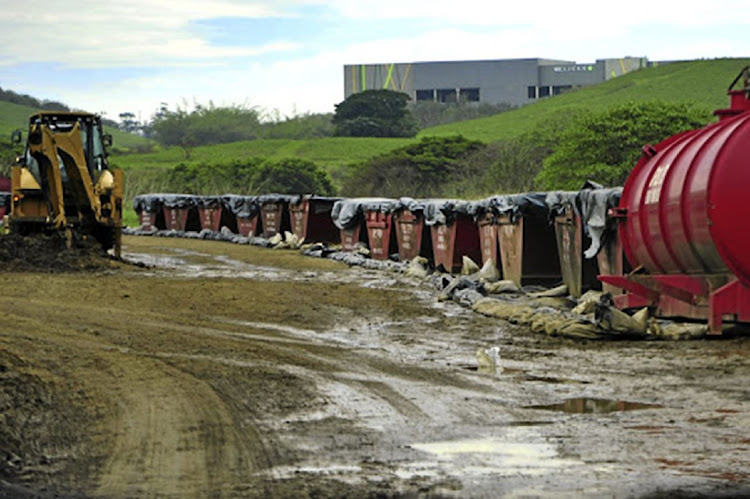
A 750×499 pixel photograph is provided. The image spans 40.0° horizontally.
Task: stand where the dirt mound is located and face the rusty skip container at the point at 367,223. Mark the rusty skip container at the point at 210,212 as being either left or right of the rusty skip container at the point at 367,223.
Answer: left

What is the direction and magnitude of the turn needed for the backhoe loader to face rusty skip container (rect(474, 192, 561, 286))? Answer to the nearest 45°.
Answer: approximately 135° to its right

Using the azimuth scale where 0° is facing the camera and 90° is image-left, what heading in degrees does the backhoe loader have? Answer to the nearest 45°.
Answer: approximately 180°

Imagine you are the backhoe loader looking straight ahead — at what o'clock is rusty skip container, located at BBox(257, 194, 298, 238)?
The rusty skip container is roughly at 1 o'clock from the backhoe loader.

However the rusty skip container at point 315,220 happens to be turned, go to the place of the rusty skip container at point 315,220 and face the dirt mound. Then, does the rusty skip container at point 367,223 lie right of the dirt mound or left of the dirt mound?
left

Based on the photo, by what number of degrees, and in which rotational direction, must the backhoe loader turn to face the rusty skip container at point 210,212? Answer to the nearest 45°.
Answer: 0° — it already faces it

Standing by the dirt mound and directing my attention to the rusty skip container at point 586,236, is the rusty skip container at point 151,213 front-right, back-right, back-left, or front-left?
back-left
